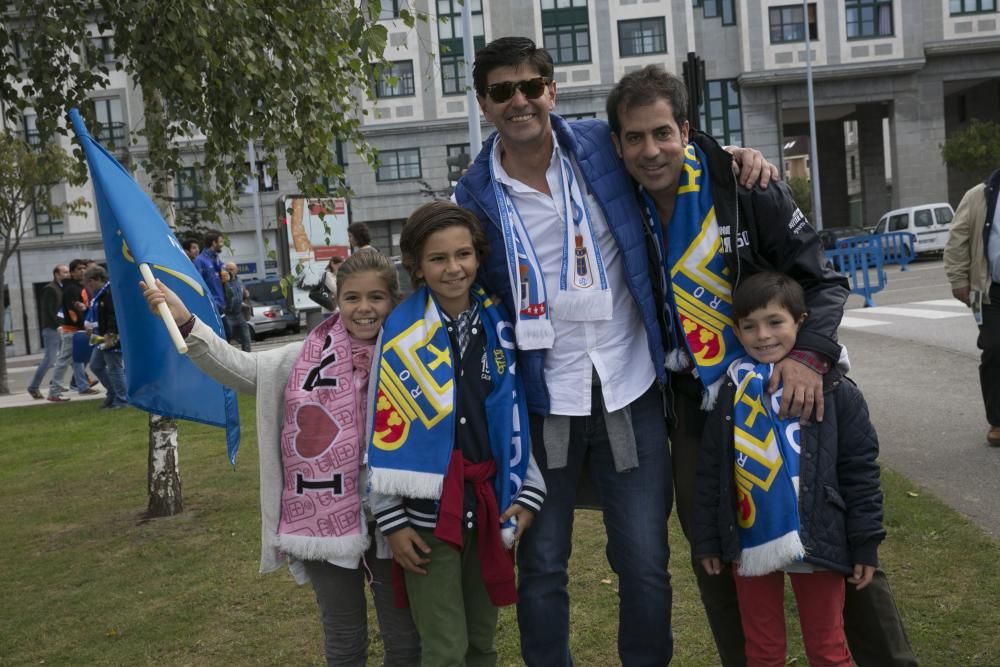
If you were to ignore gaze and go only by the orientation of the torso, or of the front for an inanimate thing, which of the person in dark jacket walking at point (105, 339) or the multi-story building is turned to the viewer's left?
the person in dark jacket walking

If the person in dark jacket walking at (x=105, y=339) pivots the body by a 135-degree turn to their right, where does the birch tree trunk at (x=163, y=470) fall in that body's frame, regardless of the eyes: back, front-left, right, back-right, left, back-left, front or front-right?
back-right

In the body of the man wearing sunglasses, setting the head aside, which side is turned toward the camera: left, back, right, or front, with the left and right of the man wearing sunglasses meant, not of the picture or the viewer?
front

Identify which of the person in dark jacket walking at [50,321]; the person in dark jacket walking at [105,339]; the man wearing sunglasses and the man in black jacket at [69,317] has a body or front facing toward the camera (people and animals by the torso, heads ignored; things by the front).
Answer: the man wearing sunglasses

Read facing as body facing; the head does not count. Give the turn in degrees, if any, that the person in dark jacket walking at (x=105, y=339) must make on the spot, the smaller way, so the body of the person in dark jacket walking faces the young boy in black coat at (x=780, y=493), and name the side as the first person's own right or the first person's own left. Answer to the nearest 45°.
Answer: approximately 90° to the first person's own left

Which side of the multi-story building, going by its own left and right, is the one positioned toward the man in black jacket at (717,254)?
front

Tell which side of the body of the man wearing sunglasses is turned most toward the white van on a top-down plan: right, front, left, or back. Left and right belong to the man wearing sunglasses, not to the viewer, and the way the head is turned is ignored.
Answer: back

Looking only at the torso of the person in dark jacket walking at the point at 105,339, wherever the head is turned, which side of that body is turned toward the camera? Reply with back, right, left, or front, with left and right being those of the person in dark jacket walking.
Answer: left

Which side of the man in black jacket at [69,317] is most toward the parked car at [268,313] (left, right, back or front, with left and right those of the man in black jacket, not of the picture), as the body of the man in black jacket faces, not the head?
left

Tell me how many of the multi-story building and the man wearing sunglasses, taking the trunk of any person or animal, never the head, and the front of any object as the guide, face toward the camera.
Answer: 2
